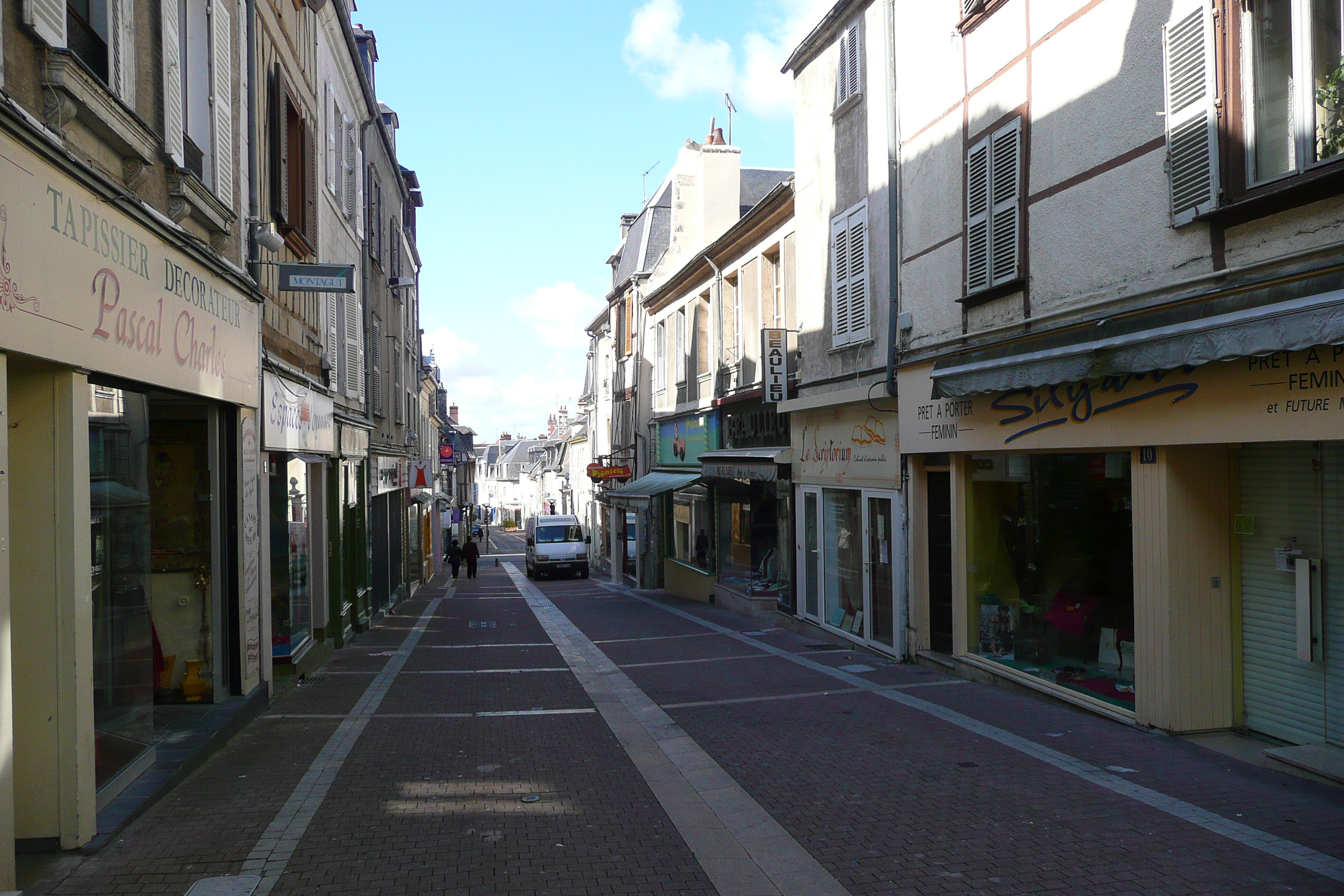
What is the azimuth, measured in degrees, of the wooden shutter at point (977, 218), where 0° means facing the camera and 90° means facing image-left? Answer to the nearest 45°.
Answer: approximately 45°

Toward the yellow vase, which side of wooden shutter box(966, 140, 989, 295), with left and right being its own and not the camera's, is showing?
front

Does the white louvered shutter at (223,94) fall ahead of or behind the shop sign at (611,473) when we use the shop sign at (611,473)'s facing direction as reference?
ahead

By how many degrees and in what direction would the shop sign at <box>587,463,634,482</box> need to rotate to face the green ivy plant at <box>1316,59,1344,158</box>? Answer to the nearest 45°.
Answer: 0° — it already faces it

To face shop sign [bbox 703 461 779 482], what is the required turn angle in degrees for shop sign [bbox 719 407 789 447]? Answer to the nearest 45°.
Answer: approximately 45° to its left

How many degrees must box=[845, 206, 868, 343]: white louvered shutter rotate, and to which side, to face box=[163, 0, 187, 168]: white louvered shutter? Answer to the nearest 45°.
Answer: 0° — it already faces it

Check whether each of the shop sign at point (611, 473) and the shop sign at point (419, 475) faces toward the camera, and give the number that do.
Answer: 2

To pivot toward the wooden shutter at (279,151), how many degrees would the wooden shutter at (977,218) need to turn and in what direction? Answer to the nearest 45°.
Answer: approximately 45° to its right

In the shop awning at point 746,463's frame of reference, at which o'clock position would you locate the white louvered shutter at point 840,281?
The white louvered shutter is roughly at 10 o'clock from the shop awning.

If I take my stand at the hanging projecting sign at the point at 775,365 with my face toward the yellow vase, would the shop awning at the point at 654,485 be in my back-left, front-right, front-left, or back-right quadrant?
back-right

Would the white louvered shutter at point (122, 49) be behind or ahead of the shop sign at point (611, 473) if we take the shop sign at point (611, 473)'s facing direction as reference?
ahead
